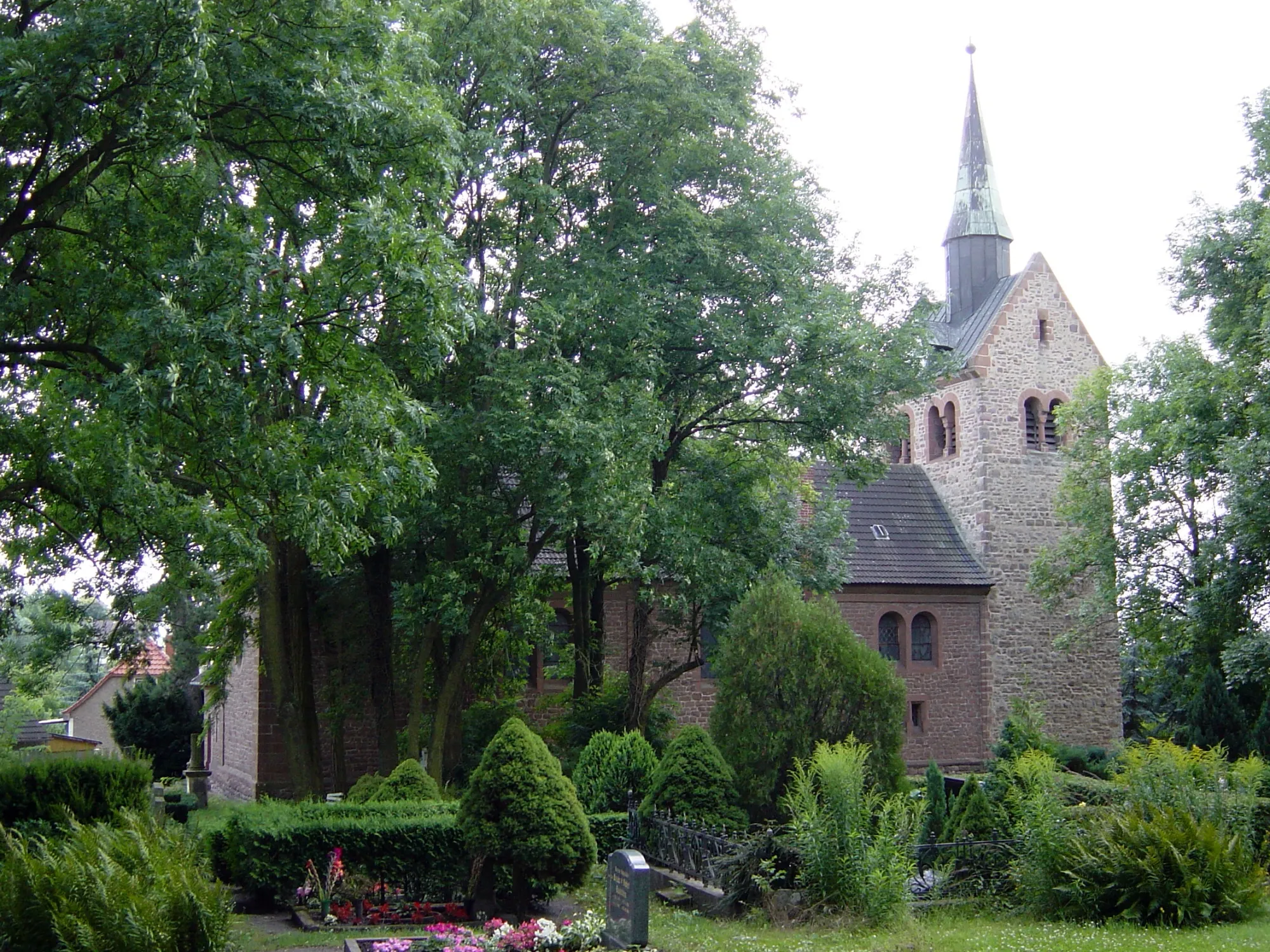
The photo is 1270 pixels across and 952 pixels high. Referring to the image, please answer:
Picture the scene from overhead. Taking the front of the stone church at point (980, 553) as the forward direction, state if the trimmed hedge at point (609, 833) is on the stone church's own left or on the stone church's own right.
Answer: on the stone church's own right

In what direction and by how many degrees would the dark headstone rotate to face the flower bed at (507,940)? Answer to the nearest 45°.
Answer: approximately 45° to its right

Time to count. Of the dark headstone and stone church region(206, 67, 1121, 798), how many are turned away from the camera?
0

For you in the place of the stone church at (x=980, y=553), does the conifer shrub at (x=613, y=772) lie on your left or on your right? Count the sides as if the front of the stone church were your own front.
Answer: on your right

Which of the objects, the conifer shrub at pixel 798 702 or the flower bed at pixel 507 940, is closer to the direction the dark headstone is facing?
the flower bed

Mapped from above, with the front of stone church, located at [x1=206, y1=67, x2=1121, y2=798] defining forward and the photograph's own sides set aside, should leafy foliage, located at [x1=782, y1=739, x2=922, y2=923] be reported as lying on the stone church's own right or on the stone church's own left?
on the stone church's own right

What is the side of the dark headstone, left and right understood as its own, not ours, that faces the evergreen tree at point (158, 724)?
right

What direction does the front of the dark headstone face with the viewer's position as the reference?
facing the viewer and to the left of the viewer

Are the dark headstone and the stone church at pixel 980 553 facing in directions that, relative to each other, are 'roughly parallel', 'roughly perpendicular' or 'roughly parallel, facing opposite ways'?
roughly perpendicular

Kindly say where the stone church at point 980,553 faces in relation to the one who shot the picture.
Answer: facing the viewer and to the right of the viewer

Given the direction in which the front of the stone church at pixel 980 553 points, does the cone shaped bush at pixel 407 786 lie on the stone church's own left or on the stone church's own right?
on the stone church's own right

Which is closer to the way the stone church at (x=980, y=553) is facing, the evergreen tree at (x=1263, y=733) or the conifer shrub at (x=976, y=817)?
the evergreen tree

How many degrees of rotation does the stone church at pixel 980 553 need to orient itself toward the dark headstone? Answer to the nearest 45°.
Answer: approximately 45° to its right
